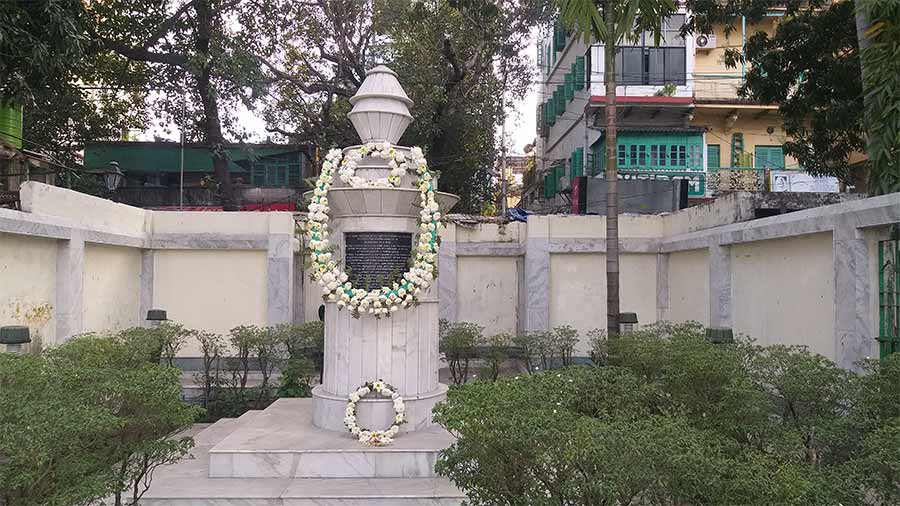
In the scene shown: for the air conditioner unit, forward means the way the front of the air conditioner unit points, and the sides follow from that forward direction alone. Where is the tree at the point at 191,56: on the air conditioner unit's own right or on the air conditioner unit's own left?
on the air conditioner unit's own right

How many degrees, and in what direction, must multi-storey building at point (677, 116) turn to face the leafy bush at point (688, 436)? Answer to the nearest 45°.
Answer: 0° — it already faces it

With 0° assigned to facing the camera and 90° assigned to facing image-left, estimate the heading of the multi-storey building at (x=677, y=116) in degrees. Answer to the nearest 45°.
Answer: approximately 0°

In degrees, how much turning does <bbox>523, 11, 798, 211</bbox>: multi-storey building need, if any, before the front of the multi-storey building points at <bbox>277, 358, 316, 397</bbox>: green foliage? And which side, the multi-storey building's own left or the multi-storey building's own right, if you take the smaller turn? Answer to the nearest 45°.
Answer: approximately 45° to the multi-storey building's own right

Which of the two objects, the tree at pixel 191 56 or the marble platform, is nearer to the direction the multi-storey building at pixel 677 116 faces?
the marble platform

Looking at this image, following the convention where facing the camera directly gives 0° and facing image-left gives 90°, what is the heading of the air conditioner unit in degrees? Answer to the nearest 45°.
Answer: approximately 0°
